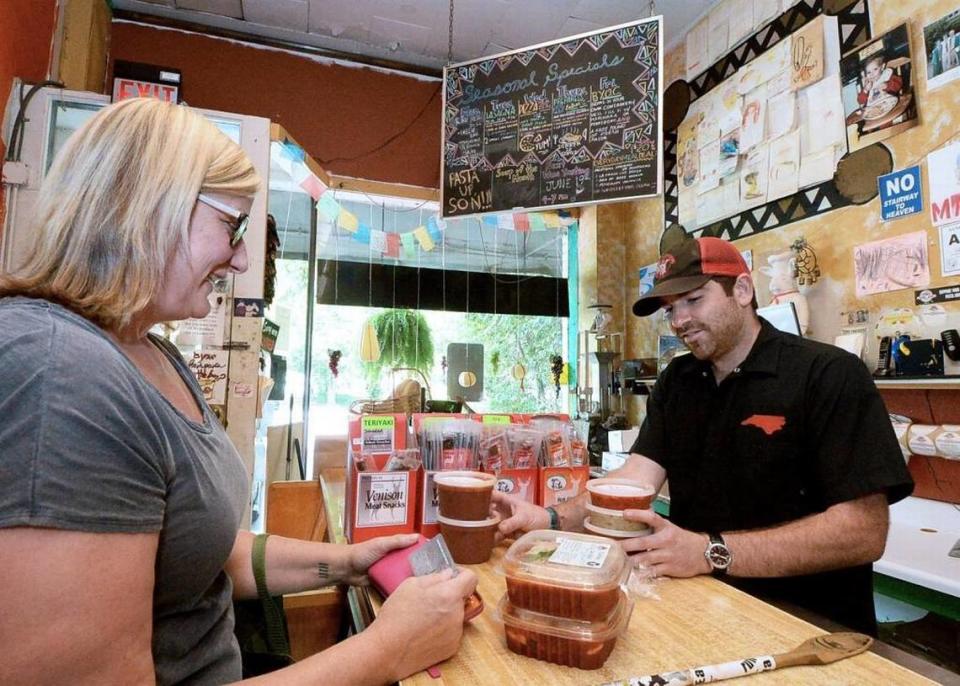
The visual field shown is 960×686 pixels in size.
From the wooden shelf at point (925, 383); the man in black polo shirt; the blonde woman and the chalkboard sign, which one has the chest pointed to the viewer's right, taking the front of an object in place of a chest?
the blonde woman

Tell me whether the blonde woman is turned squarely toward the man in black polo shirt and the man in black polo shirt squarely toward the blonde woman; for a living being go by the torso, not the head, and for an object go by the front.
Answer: yes

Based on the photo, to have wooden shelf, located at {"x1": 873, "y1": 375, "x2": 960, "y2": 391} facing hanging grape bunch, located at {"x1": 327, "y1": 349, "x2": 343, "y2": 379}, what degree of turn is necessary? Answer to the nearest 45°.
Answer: approximately 45° to its right

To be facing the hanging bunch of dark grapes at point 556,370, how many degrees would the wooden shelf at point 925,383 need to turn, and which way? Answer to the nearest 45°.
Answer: approximately 90° to its right

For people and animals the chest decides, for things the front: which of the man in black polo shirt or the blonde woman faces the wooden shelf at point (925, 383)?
the blonde woman

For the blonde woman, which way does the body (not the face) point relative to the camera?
to the viewer's right

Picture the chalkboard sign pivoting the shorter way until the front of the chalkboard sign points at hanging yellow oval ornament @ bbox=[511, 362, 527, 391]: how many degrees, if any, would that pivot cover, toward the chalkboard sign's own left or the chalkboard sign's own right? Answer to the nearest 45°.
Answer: approximately 135° to the chalkboard sign's own right

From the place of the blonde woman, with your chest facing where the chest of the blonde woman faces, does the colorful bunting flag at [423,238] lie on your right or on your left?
on your left

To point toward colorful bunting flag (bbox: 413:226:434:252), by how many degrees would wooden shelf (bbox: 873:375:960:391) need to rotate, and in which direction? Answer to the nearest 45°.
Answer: approximately 45° to its right

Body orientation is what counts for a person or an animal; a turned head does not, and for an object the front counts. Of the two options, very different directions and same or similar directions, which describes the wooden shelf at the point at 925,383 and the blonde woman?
very different directions
